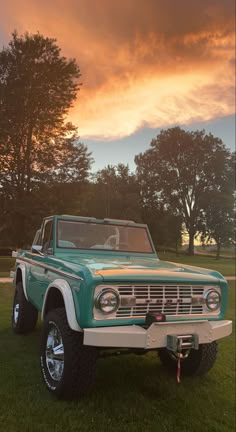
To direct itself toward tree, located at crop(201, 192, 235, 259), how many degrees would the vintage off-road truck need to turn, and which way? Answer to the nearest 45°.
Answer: approximately 135° to its left

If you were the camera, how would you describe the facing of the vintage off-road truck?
facing the viewer and to the right of the viewer

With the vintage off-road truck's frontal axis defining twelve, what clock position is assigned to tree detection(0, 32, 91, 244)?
The tree is roughly at 7 o'clock from the vintage off-road truck.
